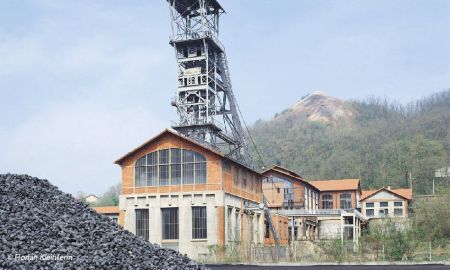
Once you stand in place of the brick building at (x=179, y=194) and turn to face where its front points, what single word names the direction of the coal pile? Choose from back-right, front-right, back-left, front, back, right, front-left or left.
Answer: front

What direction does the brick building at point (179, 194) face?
toward the camera

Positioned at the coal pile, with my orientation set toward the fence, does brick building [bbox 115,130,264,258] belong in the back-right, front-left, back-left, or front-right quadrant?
front-left

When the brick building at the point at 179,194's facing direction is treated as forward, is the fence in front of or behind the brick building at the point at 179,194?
in front
